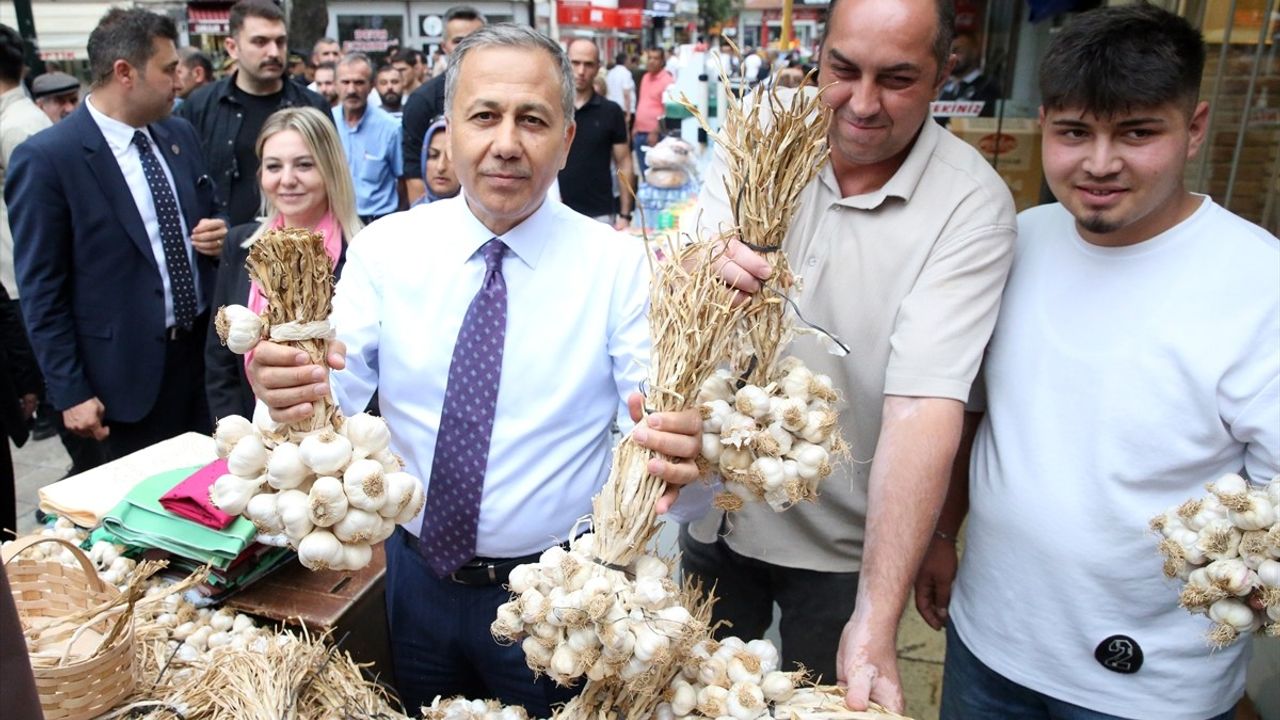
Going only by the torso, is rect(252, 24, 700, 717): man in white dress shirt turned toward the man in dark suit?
no

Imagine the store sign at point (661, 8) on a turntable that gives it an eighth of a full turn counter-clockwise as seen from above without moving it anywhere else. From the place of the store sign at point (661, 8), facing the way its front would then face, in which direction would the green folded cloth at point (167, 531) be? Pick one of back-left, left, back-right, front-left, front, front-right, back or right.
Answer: front-right

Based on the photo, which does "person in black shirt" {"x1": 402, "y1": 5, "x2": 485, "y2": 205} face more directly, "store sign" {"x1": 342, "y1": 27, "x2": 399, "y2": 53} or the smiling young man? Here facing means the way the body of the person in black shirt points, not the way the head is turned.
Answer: the smiling young man

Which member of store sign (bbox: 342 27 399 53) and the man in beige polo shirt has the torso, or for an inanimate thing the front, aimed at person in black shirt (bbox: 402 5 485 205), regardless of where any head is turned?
the store sign

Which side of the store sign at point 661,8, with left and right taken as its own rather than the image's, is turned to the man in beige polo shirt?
front

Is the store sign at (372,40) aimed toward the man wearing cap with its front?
yes

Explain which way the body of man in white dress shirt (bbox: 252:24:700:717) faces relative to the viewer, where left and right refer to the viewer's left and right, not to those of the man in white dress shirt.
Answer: facing the viewer

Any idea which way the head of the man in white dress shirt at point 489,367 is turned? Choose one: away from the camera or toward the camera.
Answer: toward the camera

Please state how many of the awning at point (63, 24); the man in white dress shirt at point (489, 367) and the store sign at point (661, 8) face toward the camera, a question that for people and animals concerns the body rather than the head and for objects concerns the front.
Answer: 3

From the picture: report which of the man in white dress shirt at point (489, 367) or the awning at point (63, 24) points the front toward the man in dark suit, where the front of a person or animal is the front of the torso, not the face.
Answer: the awning

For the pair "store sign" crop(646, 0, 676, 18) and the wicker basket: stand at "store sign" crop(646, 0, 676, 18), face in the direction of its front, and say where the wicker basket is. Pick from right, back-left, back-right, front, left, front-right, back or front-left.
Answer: front

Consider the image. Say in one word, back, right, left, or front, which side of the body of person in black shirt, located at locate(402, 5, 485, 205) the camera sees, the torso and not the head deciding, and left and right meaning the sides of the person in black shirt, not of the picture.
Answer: front

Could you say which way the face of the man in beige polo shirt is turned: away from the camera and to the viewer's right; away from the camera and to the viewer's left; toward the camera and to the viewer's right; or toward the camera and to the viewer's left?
toward the camera and to the viewer's left

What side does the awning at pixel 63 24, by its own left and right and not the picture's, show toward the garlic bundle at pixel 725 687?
front

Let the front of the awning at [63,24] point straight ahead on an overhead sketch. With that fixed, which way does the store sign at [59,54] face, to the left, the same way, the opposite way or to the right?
the same way

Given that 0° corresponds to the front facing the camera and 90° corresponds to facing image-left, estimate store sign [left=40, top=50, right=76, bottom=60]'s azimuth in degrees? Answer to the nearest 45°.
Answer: approximately 0°

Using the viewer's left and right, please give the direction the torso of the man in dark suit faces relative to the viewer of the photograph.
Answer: facing the viewer and to the right of the viewer

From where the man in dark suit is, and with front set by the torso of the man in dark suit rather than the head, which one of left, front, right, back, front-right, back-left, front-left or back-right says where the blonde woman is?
front

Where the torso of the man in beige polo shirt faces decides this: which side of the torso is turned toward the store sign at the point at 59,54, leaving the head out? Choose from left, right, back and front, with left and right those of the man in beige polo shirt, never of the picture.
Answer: right

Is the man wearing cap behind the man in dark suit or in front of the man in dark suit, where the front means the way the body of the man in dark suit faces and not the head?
behind
